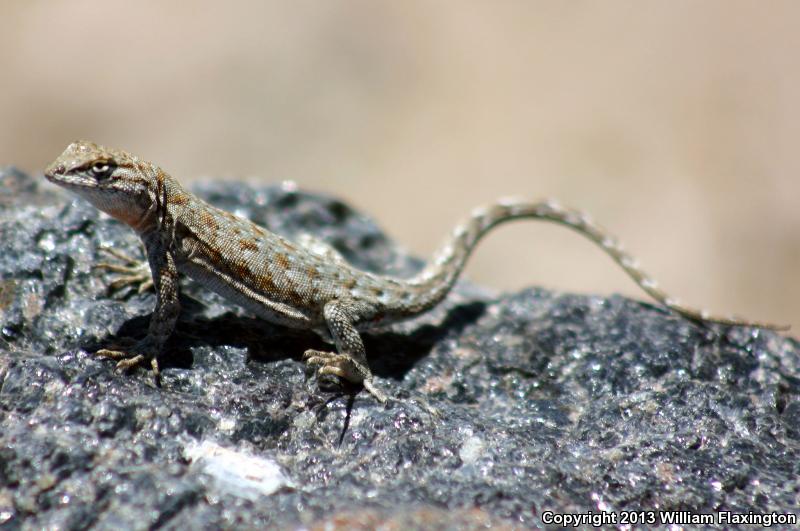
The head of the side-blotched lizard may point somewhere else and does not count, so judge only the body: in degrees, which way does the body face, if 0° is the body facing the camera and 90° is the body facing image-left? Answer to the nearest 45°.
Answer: approximately 90°
